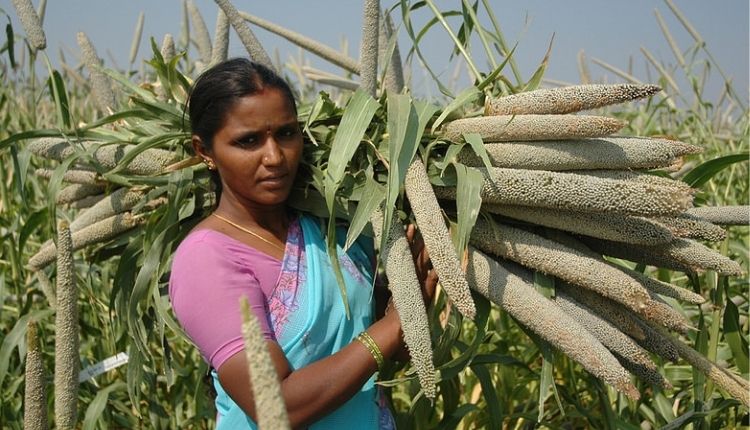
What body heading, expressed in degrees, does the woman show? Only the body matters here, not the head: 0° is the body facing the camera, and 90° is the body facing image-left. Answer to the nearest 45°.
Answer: approximately 315°
